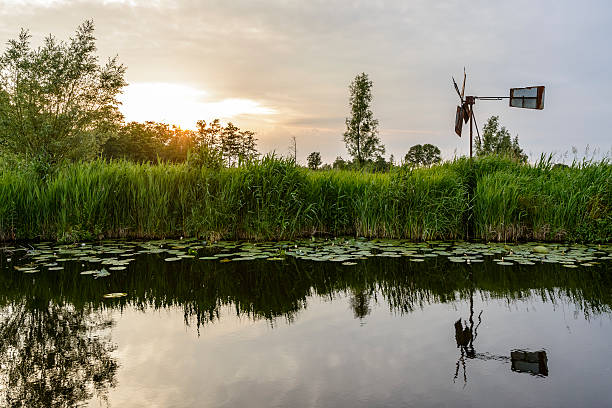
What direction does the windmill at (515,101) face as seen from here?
to the viewer's left

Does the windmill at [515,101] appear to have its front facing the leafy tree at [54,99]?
yes
